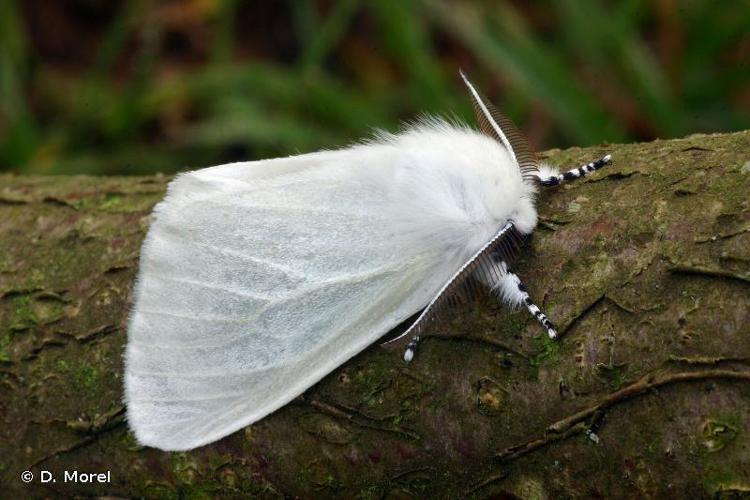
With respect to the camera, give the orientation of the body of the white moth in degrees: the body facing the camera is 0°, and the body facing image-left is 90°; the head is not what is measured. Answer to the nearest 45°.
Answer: approximately 270°

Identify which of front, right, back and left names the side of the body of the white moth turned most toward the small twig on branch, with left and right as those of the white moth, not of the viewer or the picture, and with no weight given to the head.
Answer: front
